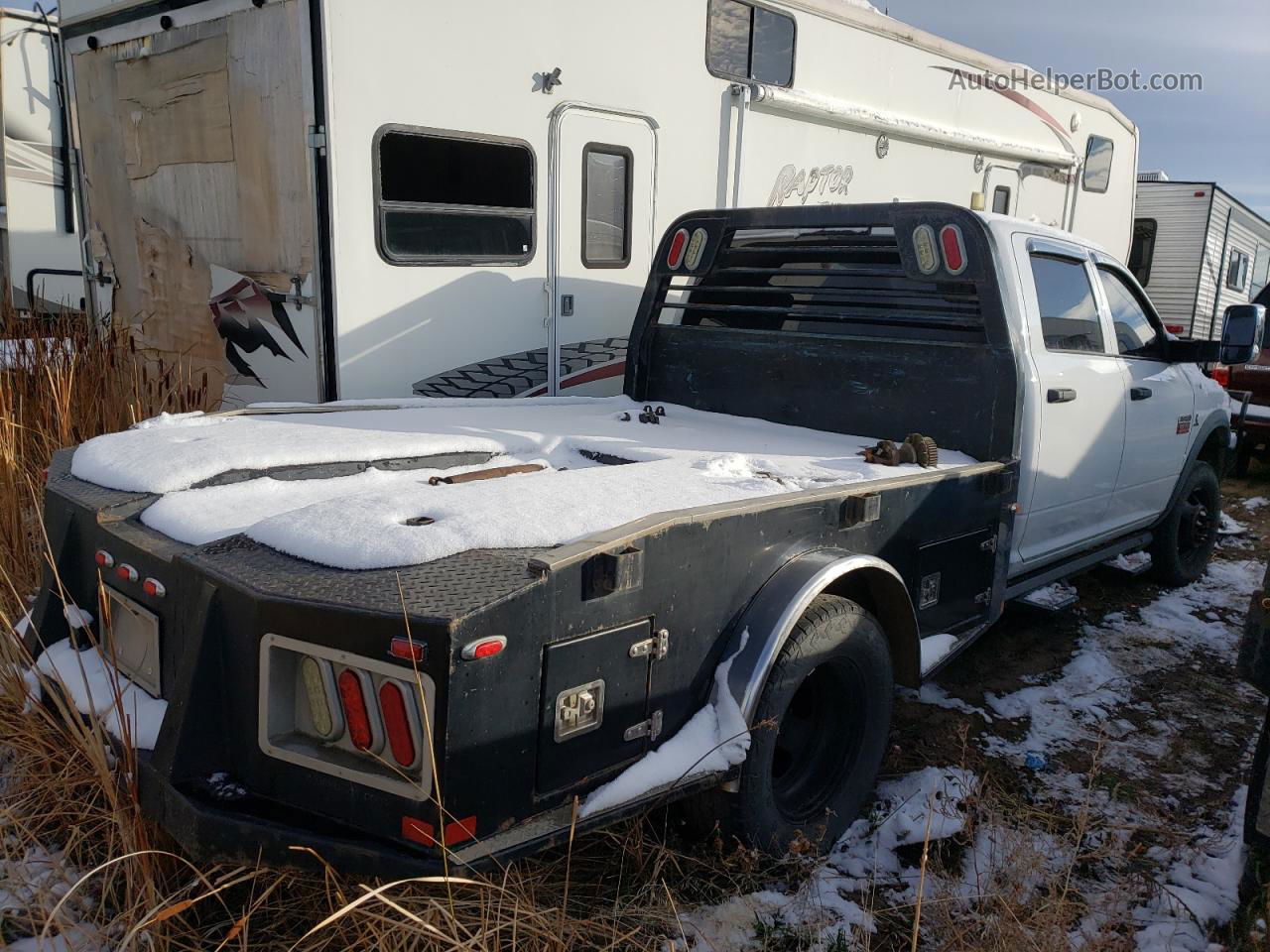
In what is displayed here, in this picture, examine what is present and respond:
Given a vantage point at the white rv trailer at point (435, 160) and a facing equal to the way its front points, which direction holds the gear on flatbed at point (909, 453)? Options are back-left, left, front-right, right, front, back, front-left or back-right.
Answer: right

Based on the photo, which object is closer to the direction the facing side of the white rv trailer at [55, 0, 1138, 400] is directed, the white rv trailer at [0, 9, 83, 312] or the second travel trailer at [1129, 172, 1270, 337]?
the second travel trailer

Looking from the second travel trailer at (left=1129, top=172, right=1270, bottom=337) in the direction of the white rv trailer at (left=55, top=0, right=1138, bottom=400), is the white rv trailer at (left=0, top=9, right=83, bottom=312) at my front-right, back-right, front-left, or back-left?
front-right

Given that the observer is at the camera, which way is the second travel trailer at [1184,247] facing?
facing away from the viewer and to the right of the viewer

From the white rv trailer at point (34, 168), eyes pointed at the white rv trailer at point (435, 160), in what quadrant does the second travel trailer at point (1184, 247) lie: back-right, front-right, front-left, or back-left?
front-left

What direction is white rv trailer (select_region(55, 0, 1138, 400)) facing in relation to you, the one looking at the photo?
facing away from the viewer and to the right of the viewer

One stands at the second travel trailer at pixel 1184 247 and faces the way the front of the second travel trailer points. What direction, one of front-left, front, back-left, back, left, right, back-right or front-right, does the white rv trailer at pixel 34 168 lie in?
back

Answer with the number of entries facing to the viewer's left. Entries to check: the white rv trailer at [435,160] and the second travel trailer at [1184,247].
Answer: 0

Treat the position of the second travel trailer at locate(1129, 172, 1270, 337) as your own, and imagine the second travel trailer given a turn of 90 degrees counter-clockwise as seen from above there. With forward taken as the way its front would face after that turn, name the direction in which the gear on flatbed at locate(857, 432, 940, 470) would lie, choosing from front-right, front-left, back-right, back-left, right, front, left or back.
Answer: back-left

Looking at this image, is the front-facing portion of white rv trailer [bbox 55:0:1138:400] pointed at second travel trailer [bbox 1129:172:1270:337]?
yes
